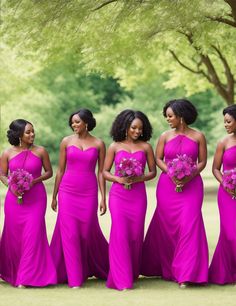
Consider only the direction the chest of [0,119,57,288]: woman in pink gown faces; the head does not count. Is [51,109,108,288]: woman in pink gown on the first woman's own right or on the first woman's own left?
on the first woman's own left

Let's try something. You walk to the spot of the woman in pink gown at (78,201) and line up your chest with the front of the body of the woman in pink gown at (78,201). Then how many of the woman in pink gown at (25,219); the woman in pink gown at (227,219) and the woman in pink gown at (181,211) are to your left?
2

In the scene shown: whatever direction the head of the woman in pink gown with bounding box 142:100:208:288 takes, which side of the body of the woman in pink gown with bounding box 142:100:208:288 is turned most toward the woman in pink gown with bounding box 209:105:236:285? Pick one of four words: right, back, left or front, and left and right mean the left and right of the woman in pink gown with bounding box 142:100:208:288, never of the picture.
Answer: left

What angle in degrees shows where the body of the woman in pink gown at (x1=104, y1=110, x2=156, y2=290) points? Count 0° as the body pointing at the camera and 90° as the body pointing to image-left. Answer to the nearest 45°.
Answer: approximately 0°

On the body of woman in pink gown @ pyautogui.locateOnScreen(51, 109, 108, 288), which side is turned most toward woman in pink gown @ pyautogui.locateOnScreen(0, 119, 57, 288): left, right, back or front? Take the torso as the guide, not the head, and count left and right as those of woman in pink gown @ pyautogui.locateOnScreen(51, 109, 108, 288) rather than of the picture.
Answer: right

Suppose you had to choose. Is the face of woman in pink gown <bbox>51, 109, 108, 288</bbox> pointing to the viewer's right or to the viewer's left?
to the viewer's left

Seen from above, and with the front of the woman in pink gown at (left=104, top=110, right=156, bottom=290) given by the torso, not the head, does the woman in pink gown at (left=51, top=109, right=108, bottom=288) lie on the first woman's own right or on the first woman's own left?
on the first woman's own right
